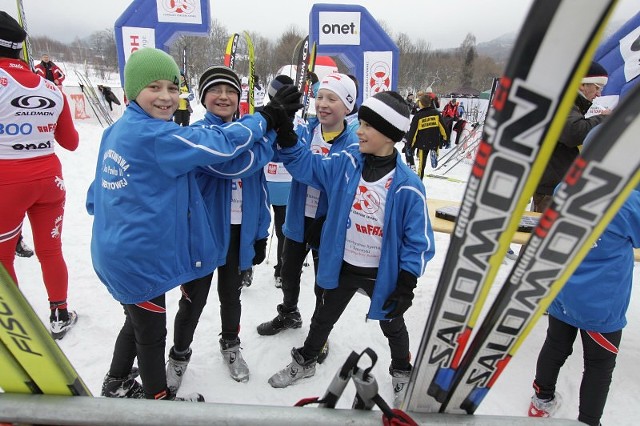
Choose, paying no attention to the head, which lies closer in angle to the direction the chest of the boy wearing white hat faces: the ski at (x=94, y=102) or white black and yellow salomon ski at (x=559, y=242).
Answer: the white black and yellow salomon ski

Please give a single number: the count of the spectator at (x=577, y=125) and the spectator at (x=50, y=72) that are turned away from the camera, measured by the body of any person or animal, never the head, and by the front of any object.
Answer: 0

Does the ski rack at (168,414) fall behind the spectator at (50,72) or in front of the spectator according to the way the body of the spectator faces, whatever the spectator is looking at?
in front

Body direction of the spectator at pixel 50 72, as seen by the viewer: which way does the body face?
toward the camera

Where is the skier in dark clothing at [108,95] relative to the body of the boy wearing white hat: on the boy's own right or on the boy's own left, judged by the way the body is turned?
on the boy's own right

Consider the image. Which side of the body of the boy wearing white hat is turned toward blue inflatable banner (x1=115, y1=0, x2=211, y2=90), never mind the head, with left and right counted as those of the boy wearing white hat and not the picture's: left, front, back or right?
right

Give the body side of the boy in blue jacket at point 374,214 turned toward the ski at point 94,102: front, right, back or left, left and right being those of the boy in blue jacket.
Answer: right
